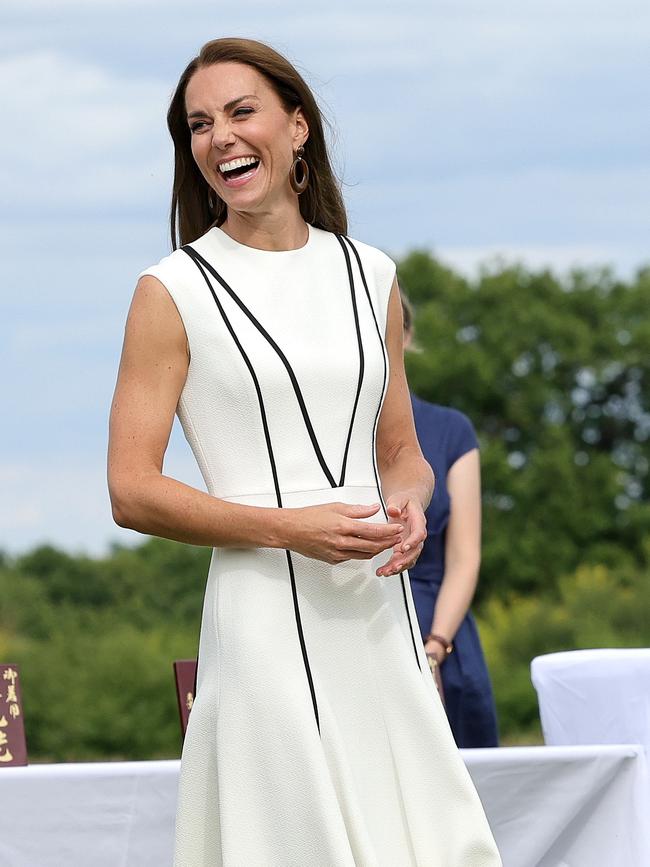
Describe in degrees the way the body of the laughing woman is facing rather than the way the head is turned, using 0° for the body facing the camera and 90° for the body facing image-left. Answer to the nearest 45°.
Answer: approximately 315°

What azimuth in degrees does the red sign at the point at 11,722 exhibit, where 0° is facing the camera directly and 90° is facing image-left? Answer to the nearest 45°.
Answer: approximately 0°

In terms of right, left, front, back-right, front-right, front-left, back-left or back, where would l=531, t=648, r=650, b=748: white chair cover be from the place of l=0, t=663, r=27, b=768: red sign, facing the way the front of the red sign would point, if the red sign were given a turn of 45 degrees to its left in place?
front-left

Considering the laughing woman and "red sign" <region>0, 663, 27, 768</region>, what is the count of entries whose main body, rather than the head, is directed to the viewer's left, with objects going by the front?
0

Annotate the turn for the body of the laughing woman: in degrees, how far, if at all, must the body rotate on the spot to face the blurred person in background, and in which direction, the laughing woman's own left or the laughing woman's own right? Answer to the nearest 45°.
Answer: approximately 135° to the laughing woman's own left

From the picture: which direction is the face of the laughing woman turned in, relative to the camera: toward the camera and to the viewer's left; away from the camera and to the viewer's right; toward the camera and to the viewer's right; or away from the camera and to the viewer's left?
toward the camera and to the viewer's left
